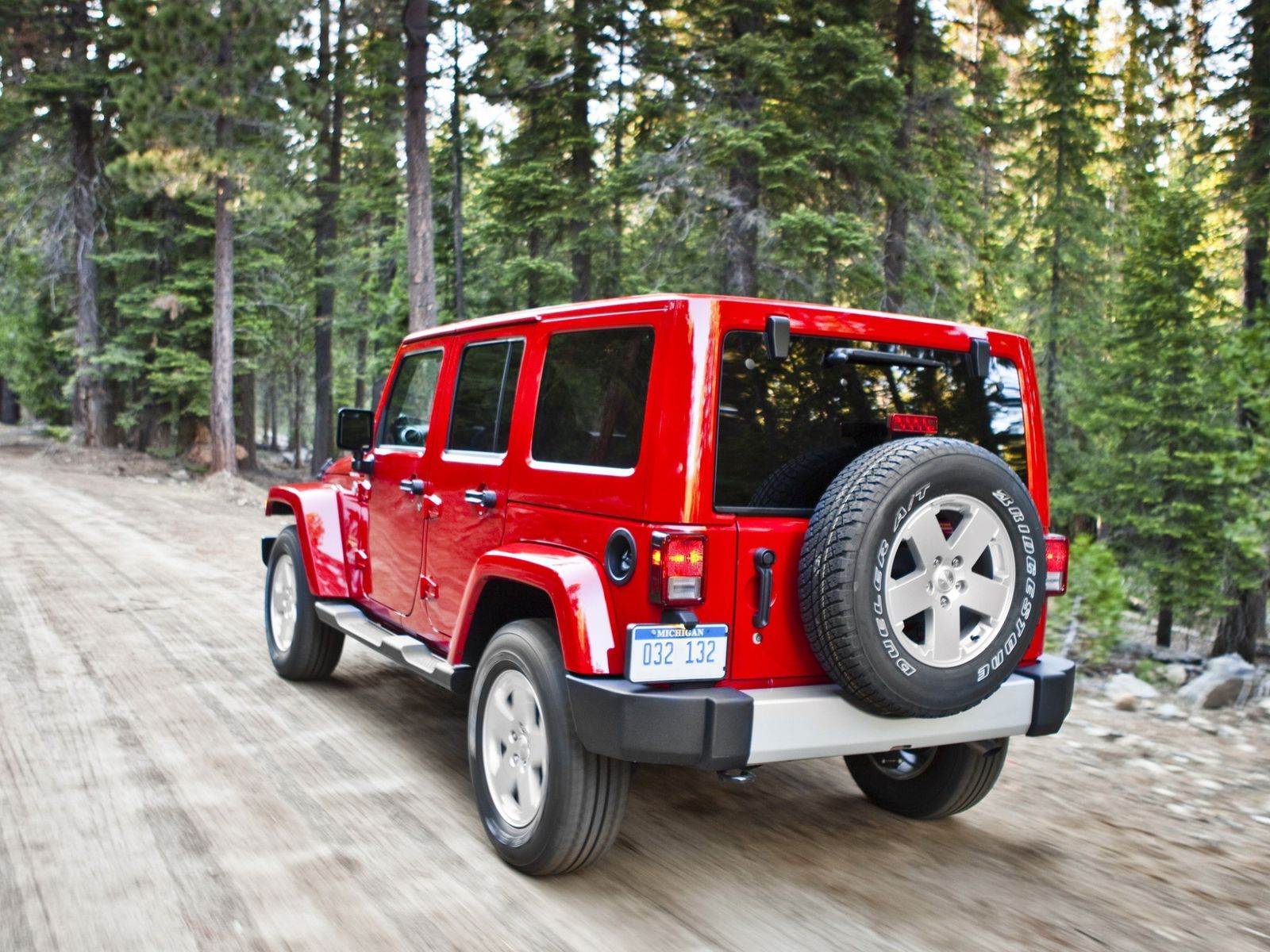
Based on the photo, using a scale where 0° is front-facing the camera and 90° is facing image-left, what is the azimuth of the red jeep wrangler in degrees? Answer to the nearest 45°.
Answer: approximately 135°

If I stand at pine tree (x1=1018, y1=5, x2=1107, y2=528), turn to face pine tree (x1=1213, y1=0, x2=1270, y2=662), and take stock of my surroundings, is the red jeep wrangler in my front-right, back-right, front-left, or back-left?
front-right

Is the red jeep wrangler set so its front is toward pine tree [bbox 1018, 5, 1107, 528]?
no

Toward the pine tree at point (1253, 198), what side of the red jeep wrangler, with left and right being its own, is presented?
right

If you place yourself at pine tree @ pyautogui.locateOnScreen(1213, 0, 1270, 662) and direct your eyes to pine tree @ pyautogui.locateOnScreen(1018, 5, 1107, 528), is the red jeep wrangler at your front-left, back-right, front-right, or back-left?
back-left
